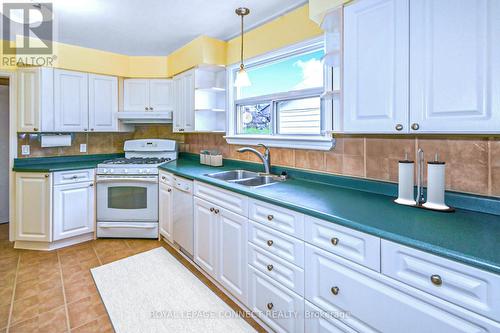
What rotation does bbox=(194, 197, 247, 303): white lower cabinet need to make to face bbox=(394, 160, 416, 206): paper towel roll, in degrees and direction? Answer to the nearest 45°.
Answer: approximately 90° to its left

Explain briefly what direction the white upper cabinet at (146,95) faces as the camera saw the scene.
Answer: facing the viewer

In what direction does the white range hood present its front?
toward the camera

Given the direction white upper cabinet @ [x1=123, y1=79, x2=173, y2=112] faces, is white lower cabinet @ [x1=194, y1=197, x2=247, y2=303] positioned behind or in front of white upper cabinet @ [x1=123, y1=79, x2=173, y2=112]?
in front

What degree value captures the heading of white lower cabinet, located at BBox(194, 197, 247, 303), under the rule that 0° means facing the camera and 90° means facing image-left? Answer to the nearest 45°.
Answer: approximately 45°

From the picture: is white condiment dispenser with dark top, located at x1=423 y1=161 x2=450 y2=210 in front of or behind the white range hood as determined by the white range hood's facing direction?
in front

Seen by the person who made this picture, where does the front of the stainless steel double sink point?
facing the viewer and to the left of the viewer

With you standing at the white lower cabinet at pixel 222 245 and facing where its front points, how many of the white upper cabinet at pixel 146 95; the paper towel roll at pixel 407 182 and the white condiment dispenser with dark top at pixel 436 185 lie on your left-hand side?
2
